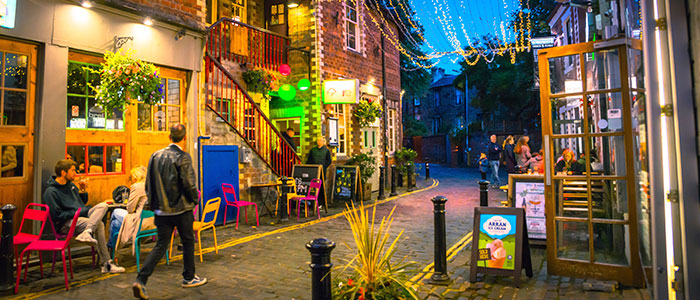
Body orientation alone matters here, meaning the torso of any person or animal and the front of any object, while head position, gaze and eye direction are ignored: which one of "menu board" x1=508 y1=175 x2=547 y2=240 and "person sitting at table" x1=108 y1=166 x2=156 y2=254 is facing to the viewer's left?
the person sitting at table

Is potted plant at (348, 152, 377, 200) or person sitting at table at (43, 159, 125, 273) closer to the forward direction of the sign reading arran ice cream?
the person sitting at table

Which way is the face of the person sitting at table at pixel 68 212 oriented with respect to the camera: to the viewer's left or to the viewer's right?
to the viewer's right

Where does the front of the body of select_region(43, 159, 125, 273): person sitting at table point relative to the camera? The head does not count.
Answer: to the viewer's right

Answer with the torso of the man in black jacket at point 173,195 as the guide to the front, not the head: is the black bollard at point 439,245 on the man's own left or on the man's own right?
on the man's own right

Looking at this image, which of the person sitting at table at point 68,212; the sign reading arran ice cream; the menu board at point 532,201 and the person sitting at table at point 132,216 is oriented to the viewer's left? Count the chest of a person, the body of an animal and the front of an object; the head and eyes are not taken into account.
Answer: the person sitting at table at point 132,216

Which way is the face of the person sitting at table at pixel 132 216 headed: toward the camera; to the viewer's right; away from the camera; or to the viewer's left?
to the viewer's left

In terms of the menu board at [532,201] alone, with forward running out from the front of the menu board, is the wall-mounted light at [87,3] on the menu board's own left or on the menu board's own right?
on the menu board's own right

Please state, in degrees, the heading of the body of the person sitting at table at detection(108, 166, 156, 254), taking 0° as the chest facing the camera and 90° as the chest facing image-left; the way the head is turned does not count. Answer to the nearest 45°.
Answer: approximately 90°
